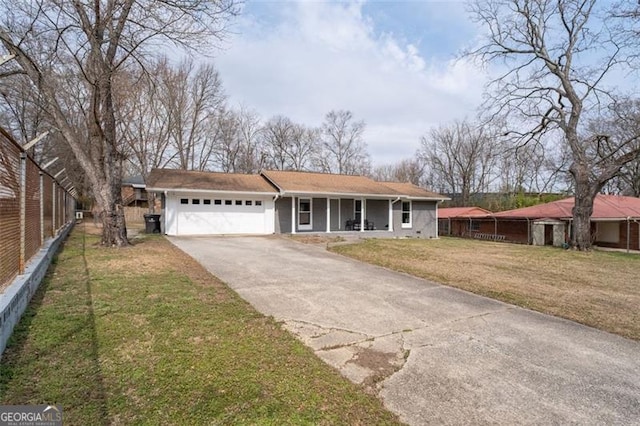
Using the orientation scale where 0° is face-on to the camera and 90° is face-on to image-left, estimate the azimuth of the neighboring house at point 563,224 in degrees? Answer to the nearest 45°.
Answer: approximately 45°

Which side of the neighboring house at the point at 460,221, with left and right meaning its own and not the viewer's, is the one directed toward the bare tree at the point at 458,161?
back

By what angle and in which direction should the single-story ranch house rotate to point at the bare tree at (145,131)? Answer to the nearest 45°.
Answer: approximately 135° to its right

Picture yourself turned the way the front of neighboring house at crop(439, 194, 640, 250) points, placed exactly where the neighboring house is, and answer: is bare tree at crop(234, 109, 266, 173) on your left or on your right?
on your right

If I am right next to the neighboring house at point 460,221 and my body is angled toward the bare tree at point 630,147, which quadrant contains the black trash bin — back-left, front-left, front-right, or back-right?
back-right

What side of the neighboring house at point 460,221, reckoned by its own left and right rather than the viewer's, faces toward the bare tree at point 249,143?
right

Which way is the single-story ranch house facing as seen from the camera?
toward the camera

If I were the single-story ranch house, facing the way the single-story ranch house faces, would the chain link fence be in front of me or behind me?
in front

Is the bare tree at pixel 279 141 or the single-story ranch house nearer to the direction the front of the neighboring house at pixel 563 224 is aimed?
the single-story ranch house

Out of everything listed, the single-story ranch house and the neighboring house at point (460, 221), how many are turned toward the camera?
2

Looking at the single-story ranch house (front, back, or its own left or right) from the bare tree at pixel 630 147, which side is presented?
left

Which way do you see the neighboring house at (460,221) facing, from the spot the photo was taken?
facing the viewer
